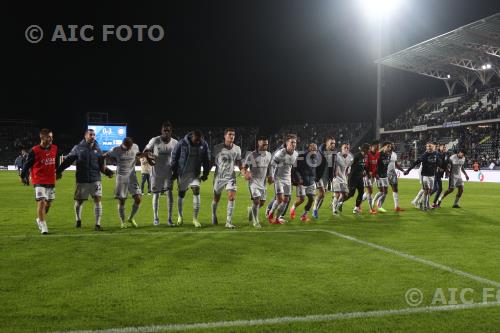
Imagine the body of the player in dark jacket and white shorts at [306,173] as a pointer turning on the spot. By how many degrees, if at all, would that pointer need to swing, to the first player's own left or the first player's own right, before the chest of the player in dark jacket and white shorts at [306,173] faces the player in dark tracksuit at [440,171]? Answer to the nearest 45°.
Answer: approximately 135° to the first player's own left

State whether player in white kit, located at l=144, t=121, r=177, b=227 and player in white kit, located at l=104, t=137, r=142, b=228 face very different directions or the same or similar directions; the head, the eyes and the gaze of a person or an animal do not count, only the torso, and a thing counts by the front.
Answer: same or similar directions

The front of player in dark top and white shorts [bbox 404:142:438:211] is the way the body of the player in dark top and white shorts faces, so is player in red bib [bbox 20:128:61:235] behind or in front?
in front

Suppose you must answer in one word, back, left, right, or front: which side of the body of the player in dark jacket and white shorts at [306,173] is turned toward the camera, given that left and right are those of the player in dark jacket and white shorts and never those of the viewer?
front

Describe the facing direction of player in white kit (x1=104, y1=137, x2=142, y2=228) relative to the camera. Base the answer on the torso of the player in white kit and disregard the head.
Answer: toward the camera

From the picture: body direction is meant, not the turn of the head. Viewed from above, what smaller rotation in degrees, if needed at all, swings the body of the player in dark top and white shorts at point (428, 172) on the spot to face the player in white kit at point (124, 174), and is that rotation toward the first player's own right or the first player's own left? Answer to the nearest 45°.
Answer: approximately 45° to the first player's own right

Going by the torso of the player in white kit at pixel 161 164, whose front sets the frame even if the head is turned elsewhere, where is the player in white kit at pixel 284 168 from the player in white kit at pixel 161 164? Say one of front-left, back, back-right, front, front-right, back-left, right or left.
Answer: left

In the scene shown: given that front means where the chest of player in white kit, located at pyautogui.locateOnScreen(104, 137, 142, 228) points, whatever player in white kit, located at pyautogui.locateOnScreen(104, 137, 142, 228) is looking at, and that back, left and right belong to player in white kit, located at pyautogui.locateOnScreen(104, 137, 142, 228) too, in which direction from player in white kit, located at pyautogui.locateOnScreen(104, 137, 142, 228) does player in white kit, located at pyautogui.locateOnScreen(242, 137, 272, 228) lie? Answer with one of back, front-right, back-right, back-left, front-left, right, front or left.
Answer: left

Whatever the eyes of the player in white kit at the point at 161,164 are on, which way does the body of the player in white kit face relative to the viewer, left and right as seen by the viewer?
facing the viewer

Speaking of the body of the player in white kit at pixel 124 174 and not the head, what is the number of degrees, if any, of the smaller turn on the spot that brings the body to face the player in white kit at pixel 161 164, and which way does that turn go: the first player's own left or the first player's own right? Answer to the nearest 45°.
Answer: approximately 90° to the first player's own left
